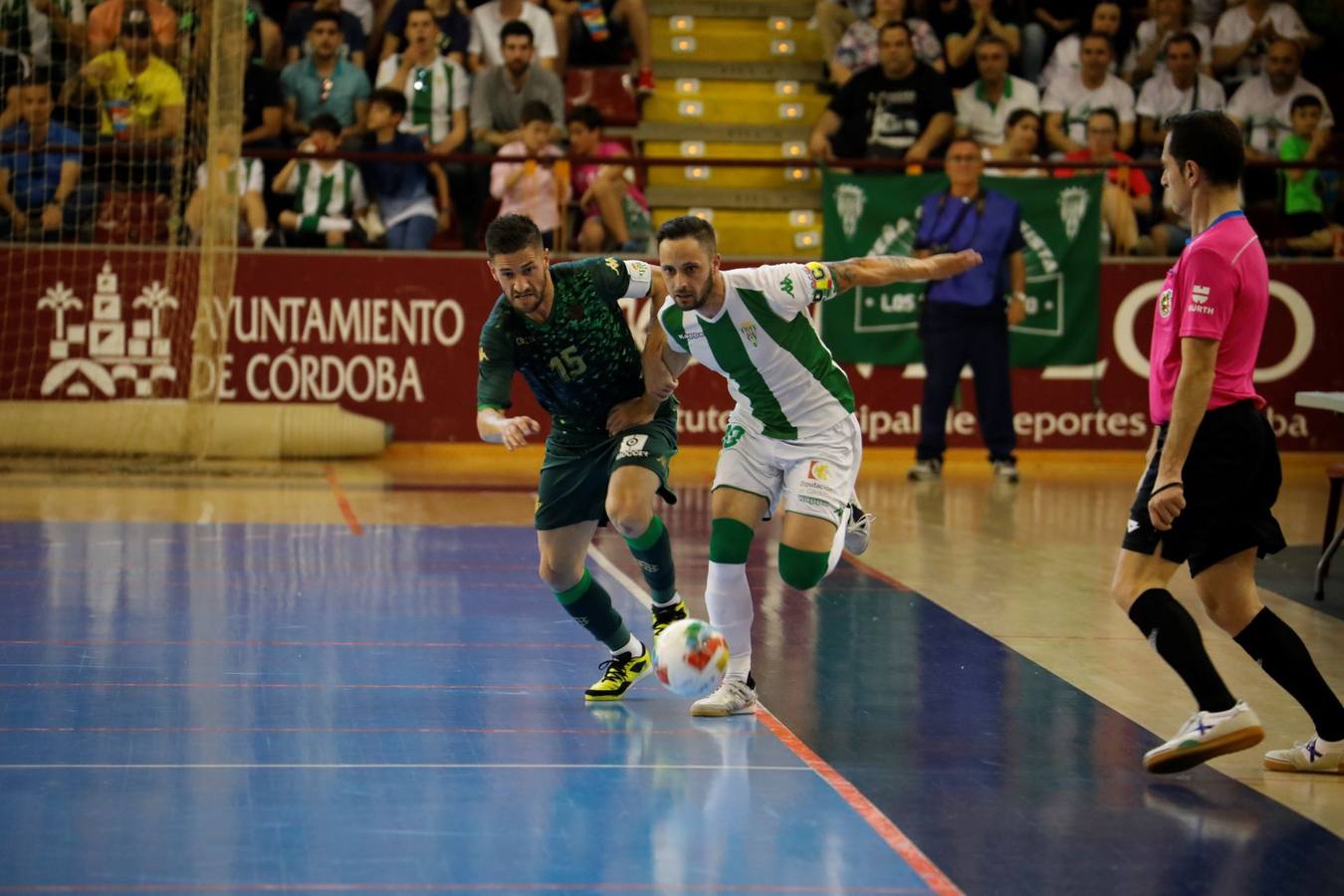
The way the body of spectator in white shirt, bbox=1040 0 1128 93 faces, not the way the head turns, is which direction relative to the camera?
toward the camera

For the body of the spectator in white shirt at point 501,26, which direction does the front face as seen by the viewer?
toward the camera

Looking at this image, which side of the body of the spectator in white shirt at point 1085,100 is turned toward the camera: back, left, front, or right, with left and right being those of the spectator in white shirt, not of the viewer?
front

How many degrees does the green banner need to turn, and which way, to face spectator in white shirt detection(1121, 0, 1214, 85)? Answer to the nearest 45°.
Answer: approximately 135° to its left

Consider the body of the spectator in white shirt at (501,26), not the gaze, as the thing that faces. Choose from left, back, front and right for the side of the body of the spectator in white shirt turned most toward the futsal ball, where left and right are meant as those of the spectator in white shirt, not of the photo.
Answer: front

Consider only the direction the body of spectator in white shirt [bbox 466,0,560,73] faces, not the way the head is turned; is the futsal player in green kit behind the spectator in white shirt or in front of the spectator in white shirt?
in front

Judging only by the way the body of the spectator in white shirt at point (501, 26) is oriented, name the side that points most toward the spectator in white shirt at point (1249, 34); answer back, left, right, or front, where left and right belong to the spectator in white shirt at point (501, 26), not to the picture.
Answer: left

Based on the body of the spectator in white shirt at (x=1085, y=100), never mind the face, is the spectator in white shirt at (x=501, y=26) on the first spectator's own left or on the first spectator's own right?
on the first spectator's own right

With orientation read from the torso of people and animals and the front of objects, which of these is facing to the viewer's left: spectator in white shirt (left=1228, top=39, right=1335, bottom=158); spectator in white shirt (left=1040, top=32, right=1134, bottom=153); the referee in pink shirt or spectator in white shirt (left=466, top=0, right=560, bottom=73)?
the referee in pink shirt

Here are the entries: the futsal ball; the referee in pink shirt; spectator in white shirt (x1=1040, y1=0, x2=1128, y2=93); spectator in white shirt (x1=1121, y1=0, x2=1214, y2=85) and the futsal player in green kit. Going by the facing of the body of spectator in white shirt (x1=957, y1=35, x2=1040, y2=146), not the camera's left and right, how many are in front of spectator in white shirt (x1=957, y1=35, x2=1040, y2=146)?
3

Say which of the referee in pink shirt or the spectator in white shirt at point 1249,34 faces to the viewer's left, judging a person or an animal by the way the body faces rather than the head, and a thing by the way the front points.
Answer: the referee in pink shirt

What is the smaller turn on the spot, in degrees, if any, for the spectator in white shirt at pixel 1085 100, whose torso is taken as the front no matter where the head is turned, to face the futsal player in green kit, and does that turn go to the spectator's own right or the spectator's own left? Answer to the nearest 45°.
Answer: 0° — they already face them

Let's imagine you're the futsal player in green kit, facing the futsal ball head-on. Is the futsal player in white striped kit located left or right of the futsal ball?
left
